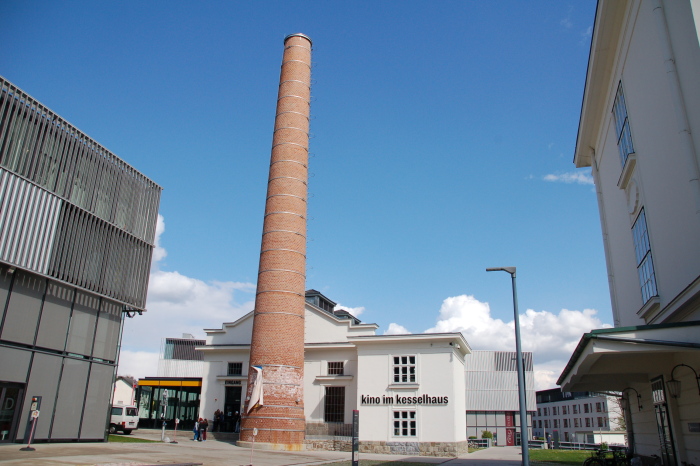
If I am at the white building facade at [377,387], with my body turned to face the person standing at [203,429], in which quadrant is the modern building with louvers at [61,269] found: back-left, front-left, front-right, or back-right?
front-left

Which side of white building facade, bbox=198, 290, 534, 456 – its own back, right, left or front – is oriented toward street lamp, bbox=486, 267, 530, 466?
front

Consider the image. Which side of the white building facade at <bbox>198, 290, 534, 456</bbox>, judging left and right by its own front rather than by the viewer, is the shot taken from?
front

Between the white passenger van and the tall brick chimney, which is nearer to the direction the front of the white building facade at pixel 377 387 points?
the tall brick chimney

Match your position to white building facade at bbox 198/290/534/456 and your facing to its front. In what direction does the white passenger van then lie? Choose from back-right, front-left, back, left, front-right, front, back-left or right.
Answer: right

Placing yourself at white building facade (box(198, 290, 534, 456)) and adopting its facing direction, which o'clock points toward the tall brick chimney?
The tall brick chimney is roughly at 2 o'clock from the white building facade.

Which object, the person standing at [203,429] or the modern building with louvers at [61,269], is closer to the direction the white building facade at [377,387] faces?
the modern building with louvers

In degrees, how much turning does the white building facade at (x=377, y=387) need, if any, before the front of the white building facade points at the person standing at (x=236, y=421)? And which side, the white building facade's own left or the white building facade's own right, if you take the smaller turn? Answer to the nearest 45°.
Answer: approximately 135° to the white building facade's own right

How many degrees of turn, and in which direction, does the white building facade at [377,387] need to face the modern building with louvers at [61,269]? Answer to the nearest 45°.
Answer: approximately 45° to its right

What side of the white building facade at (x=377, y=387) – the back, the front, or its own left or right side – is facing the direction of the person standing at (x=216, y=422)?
right
